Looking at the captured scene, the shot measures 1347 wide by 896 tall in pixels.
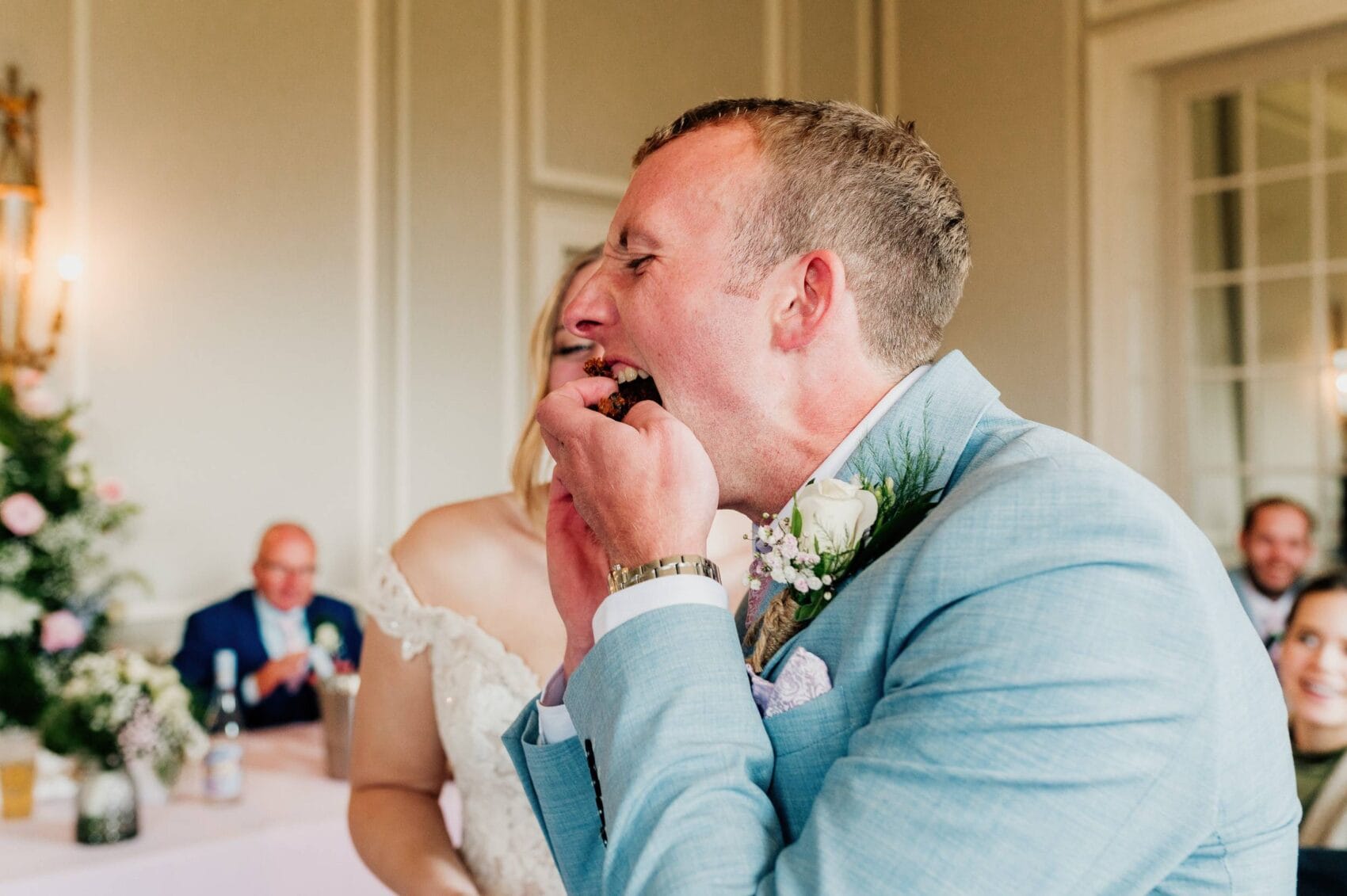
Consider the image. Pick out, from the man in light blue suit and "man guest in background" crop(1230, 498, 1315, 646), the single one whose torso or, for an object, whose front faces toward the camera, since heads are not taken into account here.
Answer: the man guest in background

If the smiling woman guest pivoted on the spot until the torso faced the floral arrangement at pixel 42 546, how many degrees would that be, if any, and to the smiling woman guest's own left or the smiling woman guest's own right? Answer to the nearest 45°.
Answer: approximately 45° to the smiling woman guest's own right

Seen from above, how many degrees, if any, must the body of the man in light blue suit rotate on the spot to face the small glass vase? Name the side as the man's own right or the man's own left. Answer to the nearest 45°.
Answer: approximately 45° to the man's own right

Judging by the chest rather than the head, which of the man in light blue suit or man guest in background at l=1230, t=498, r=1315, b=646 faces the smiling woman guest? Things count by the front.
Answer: the man guest in background

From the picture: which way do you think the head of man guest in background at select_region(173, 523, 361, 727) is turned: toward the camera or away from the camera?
toward the camera

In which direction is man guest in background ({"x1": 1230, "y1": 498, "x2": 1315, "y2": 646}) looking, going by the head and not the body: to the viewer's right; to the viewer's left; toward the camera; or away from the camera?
toward the camera

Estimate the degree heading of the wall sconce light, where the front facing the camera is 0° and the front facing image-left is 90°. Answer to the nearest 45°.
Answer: approximately 315°

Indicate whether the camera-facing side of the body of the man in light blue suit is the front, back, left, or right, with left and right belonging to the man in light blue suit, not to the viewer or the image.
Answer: left

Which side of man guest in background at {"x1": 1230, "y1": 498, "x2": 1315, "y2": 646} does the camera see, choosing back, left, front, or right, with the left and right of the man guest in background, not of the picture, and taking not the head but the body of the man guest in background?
front

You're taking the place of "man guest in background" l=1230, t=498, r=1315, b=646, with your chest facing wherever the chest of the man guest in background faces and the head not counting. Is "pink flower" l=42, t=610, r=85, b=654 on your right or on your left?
on your right

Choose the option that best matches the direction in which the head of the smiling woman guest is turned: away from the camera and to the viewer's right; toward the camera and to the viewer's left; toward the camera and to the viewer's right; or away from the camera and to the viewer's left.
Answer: toward the camera and to the viewer's left
